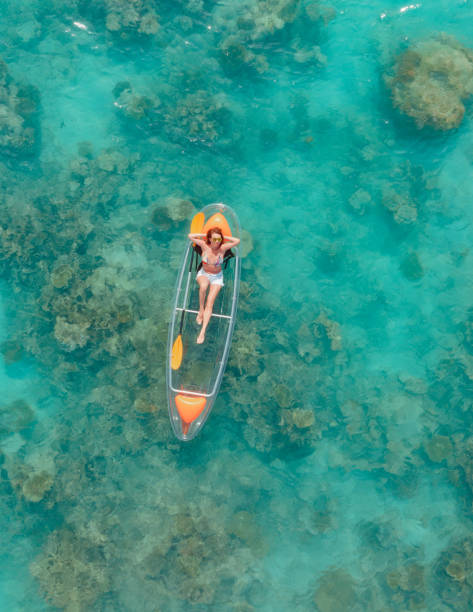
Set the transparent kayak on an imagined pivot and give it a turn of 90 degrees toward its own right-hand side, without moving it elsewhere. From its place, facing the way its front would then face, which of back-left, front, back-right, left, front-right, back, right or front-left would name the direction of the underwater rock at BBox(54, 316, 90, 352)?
front

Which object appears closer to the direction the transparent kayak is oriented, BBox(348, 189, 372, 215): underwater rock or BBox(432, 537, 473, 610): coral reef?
the coral reef

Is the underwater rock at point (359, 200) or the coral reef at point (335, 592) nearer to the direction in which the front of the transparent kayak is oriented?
the coral reef

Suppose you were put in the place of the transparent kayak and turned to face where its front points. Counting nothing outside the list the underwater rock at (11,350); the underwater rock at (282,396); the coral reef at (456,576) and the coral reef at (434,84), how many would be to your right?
1

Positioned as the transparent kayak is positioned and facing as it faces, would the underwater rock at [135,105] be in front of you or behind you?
behind

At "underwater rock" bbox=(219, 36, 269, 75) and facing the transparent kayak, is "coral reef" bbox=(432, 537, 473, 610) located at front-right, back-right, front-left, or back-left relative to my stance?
front-left

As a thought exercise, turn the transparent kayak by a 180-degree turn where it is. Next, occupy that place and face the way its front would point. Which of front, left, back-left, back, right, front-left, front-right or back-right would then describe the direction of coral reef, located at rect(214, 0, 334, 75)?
front

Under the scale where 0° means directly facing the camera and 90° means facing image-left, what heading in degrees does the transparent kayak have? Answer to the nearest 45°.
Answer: approximately 0°

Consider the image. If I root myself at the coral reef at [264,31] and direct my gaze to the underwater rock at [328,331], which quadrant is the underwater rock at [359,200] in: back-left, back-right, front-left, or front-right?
front-left

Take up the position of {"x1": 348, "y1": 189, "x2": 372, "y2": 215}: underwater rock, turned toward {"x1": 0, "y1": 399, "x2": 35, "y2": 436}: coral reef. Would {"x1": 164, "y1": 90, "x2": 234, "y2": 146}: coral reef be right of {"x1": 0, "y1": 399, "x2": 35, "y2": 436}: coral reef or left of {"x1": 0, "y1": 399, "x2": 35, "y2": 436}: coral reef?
right

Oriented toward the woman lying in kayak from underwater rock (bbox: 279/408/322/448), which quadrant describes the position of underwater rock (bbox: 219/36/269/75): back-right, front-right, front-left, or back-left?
front-right

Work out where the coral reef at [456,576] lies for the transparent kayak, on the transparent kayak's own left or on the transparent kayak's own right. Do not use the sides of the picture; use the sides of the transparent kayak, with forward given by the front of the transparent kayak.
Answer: on the transparent kayak's own left
